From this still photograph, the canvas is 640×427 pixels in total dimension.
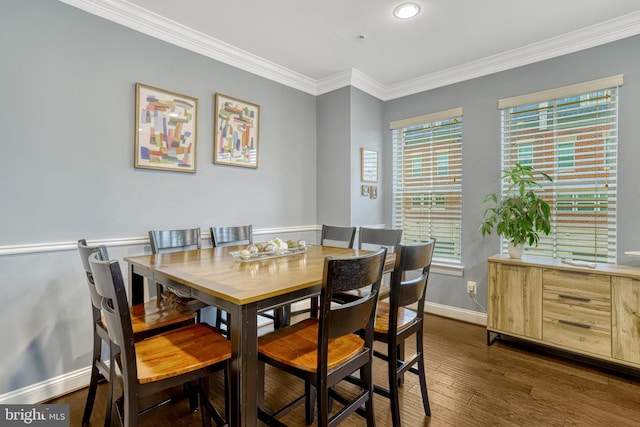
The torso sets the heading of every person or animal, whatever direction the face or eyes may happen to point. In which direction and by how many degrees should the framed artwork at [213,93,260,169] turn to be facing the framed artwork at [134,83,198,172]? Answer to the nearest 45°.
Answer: approximately 90° to its right

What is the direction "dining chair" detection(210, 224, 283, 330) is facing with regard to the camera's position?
facing the viewer and to the right of the viewer

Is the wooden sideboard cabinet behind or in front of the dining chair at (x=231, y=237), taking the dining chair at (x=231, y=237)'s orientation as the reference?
in front

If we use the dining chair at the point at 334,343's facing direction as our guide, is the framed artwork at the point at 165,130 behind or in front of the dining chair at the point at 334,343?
in front

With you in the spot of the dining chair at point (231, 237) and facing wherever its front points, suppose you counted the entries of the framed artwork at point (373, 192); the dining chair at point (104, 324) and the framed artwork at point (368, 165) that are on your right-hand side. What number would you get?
1

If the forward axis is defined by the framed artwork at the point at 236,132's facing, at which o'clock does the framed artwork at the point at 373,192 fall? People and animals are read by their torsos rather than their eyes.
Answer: the framed artwork at the point at 373,192 is roughly at 10 o'clock from the framed artwork at the point at 236,132.

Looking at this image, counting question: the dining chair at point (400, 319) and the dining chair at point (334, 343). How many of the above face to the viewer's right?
0

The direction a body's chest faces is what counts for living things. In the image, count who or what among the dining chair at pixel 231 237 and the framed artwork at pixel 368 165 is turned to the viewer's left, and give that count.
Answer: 0

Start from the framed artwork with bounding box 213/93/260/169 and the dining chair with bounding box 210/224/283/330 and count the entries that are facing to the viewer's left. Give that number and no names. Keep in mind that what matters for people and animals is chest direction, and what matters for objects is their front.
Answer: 0

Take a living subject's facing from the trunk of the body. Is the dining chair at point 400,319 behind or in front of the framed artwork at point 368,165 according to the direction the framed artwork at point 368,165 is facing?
in front

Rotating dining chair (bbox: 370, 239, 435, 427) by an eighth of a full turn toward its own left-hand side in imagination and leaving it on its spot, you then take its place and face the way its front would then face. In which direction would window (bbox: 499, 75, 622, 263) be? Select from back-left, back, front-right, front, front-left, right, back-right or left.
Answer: back-right
